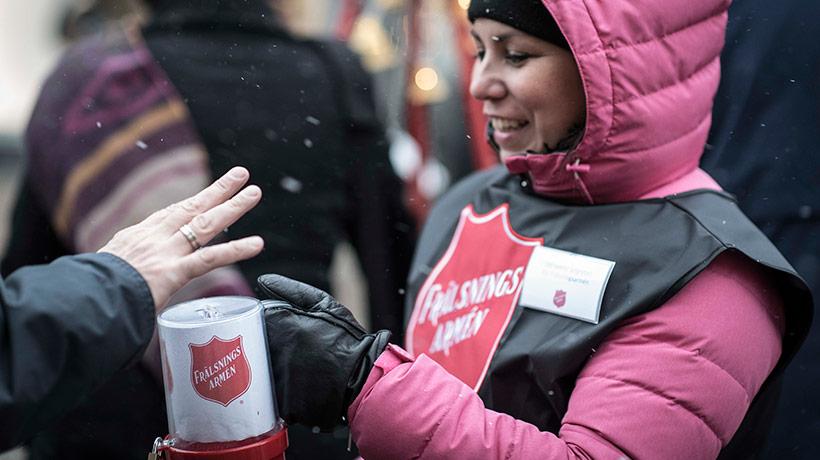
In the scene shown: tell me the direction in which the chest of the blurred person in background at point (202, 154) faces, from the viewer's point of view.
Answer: away from the camera

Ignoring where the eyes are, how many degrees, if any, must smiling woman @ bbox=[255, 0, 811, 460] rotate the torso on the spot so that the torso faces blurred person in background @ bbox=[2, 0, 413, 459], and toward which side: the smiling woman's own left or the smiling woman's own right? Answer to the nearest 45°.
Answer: approximately 90° to the smiling woman's own right

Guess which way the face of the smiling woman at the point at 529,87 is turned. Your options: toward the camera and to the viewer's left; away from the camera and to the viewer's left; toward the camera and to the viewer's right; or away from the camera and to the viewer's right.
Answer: toward the camera and to the viewer's left

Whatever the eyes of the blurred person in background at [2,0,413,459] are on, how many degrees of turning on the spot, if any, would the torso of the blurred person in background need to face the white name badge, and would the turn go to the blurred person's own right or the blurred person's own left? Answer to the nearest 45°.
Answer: approximately 135° to the blurred person's own right

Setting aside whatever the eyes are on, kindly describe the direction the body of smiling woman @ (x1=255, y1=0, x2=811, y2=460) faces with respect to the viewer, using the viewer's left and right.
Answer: facing the viewer and to the left of the viewer

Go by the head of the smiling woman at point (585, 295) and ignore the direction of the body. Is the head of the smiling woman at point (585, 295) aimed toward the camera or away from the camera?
toward the camera

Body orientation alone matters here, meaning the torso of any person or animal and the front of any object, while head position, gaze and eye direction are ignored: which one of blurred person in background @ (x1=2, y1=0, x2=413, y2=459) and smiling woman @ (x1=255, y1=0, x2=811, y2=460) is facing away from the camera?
the blurred person in background

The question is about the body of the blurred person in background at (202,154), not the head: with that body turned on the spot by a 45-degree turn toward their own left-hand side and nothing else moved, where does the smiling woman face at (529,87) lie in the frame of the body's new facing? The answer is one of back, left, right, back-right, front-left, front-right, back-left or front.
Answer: back
